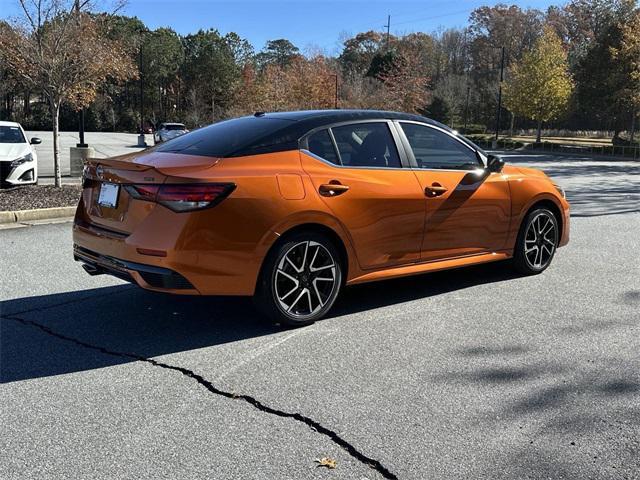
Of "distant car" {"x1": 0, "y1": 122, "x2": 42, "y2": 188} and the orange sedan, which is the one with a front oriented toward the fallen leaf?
the distant car

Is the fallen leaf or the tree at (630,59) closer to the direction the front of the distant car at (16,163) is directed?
the fallen leaf

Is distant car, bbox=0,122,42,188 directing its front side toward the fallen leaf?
yes

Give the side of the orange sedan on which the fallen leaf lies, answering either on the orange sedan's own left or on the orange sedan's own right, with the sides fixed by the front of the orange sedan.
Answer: on the orange sedan's own right

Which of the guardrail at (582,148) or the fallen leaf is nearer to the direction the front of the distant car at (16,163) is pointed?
the fallen leaf

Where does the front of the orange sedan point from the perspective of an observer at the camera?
facing away from the viewer and to the right of the viewer

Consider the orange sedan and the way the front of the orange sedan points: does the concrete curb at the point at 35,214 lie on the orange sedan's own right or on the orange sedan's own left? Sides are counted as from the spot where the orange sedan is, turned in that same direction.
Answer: on the orange sedan's own left

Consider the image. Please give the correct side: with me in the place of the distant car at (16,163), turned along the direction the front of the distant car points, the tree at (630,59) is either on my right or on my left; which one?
on my left

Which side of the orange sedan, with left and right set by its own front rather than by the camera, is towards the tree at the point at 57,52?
left

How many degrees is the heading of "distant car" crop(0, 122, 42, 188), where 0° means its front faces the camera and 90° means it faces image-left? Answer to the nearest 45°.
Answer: approximately 0°

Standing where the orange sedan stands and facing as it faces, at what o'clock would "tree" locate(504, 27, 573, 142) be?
The tree is roughly at 11 o'clock from the orange sedan.

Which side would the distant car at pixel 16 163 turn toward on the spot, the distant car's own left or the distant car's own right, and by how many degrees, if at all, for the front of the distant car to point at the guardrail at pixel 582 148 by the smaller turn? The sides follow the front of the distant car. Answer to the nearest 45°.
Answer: approximately 135° to the distant car's own left

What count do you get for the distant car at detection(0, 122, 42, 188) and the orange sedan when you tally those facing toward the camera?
1
